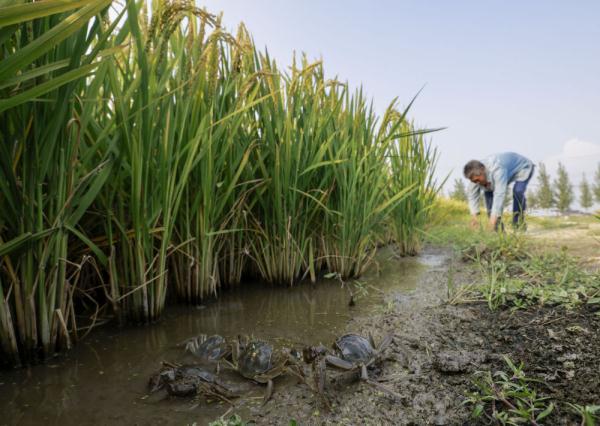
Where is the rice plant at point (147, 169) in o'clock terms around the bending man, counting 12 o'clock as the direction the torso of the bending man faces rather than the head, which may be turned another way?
The rice plant is roughly at 11 o'clock from the bending man.

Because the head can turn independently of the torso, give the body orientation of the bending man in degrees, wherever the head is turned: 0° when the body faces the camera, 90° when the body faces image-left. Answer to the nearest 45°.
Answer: approximately 45°

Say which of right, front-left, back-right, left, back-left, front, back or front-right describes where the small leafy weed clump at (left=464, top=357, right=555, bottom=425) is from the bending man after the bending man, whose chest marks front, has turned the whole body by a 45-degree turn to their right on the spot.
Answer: left

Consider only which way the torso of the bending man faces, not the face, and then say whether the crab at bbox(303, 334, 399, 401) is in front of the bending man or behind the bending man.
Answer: in front

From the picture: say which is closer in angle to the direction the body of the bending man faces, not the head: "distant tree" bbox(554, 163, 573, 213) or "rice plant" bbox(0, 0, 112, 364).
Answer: the rice plant

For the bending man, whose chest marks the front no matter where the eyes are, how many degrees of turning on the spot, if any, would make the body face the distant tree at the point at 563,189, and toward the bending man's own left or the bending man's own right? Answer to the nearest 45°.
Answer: approximately 135° to the bending man's own right

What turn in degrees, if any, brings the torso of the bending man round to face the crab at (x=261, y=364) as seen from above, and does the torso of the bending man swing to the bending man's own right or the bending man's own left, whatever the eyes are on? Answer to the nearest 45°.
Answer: approximately 45° to the bending man's own left

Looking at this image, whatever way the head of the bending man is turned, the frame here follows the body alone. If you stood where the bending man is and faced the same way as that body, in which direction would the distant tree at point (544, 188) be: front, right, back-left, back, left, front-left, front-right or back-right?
back-right

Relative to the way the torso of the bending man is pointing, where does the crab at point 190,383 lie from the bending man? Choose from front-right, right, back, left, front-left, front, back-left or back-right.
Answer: front-left

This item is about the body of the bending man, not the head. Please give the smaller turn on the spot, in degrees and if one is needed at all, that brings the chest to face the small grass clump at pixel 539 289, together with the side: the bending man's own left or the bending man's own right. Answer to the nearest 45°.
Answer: approximately 45° to the bending man's own left

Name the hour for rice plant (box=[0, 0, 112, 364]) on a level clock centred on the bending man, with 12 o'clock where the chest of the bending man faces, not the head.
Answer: The rice plant is roughly at 11 o'clock from the bending man.
